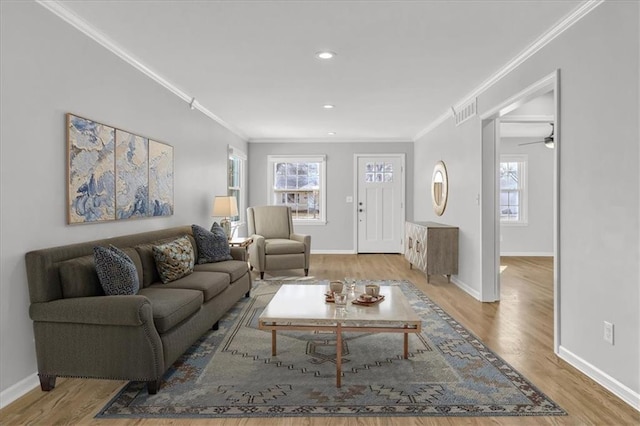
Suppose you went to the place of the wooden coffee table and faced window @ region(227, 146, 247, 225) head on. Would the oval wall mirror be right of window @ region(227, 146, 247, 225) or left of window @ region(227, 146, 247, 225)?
right

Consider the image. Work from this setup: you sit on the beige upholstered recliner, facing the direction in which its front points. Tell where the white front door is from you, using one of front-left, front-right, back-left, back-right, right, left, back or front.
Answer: left

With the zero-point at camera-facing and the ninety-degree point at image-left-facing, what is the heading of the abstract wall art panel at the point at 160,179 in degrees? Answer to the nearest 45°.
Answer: approximately 315°

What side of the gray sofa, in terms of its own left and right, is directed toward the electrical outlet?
front

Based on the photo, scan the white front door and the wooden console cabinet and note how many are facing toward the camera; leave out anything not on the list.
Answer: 1

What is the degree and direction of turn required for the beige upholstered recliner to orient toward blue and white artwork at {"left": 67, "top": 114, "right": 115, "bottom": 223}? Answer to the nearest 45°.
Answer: approximately 90° to its right

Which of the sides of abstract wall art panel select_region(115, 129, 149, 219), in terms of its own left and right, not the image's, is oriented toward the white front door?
left

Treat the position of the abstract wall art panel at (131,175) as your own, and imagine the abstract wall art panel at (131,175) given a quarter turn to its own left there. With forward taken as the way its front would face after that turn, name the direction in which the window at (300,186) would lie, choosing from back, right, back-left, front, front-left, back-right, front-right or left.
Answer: front

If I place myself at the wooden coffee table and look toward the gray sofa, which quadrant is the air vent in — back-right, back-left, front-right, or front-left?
back-right

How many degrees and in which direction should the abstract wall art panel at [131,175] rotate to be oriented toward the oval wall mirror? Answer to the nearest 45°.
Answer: approximately 45° to its left

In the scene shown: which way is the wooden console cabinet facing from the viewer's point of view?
to the viewer's left

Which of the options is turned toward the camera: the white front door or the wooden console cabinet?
the white front door

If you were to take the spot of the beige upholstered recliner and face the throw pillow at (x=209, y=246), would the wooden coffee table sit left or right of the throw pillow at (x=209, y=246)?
left

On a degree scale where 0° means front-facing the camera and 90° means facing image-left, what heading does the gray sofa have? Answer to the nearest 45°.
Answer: approximately 315°

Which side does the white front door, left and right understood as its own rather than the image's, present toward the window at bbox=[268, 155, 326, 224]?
right

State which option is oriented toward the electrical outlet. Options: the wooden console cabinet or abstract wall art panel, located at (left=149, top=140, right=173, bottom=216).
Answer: the abstract wall art panel
